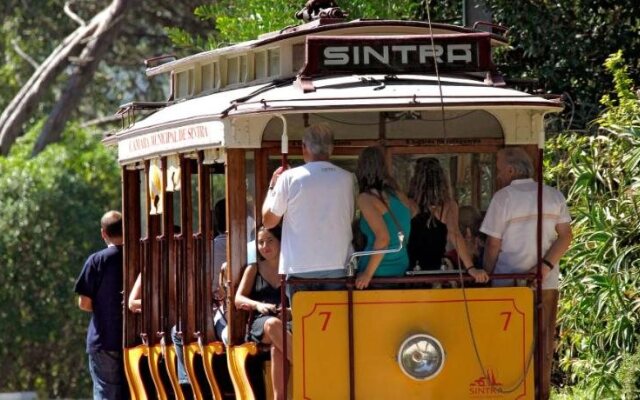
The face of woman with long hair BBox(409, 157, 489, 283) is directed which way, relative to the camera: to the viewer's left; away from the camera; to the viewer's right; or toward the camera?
away from the camera

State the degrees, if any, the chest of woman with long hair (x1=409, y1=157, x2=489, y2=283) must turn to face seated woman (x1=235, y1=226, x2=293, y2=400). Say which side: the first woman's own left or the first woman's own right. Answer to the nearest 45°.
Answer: approximately 90° to the first woman's own left

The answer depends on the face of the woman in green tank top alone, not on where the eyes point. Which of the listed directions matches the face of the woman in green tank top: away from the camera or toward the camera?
away from the camera

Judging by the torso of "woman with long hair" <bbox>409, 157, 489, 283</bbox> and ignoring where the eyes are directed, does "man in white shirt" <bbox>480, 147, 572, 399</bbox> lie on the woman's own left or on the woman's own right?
on the woman's own right

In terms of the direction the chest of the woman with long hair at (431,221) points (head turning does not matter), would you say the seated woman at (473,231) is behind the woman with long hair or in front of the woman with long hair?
in front

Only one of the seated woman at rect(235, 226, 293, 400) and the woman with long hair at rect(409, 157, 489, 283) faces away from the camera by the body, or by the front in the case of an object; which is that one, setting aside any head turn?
the woman with long hair

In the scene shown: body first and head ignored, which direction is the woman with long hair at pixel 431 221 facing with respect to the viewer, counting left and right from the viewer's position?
facing away from the viewer

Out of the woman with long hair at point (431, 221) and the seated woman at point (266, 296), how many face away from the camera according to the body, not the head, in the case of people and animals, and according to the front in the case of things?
1
